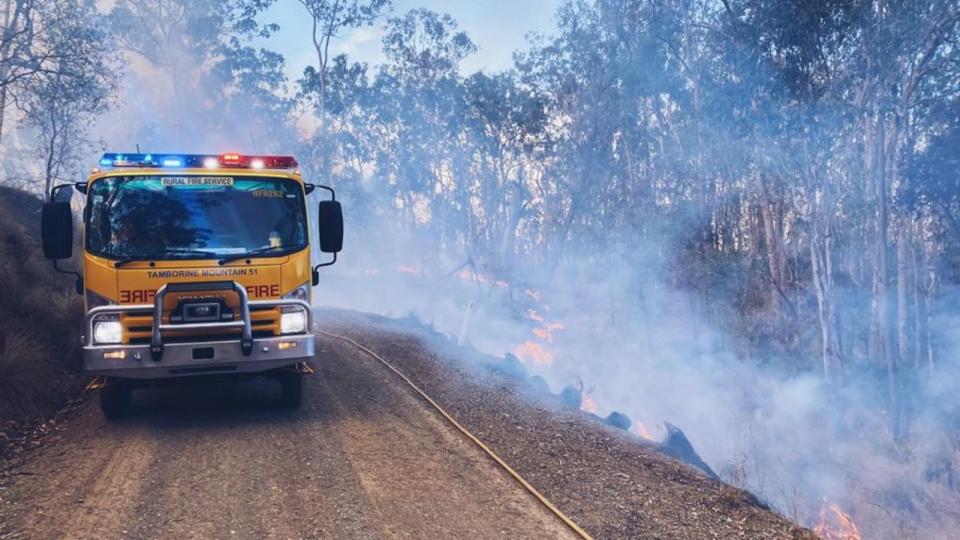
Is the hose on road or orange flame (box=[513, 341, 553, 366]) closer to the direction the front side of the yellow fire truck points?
the hose on road

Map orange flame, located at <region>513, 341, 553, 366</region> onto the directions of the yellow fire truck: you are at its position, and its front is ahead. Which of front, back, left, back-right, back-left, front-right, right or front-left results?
back-left

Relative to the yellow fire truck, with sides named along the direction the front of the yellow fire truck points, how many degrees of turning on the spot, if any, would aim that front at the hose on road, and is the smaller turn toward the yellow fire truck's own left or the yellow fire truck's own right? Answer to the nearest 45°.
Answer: approximately 45° to the yellow fire truck's own left

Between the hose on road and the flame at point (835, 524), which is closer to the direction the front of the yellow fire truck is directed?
the hose on road

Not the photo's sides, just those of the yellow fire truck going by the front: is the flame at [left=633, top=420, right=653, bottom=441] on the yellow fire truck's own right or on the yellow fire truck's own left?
on the yellow fire truck's own left

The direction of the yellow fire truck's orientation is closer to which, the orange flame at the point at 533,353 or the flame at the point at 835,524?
the flame

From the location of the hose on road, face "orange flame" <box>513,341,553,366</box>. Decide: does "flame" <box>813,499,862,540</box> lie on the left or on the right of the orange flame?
right

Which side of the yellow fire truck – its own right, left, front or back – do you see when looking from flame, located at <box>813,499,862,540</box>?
left

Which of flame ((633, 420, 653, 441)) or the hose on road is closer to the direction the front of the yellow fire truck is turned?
the hose on road

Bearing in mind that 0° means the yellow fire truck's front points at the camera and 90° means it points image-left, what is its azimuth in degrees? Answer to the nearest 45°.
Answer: approximately 0°
